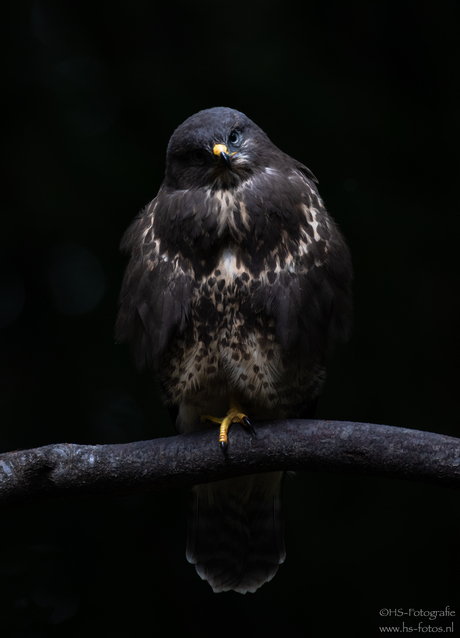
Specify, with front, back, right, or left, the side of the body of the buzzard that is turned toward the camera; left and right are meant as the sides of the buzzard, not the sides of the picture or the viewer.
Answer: front
